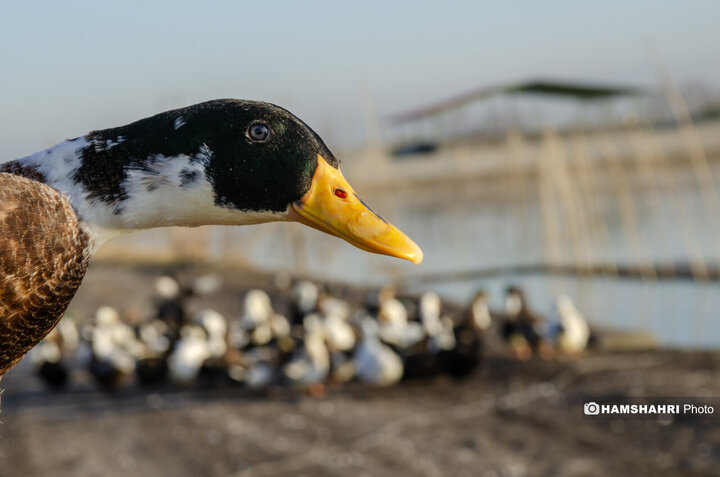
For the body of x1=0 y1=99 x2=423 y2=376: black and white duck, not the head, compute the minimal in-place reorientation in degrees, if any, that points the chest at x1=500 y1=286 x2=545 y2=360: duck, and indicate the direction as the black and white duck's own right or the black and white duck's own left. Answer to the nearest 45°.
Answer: approximately 45° to the black and white duck's own left

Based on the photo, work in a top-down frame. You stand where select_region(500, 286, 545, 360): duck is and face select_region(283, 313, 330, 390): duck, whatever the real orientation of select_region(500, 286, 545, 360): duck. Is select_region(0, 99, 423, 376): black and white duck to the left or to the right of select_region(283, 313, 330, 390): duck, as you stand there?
left

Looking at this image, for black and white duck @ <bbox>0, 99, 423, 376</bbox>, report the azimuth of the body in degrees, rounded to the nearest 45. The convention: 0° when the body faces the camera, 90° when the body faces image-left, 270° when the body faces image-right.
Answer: approximately 270°

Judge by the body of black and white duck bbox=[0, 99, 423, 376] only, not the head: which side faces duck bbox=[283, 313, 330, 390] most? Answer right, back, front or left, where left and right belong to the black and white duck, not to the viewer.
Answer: left

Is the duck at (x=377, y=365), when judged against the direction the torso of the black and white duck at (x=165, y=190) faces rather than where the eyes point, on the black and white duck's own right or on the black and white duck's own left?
on the black and white duck's own left

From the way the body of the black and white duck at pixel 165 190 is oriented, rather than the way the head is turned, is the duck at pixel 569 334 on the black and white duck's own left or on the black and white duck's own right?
on the black and white duck's own left
